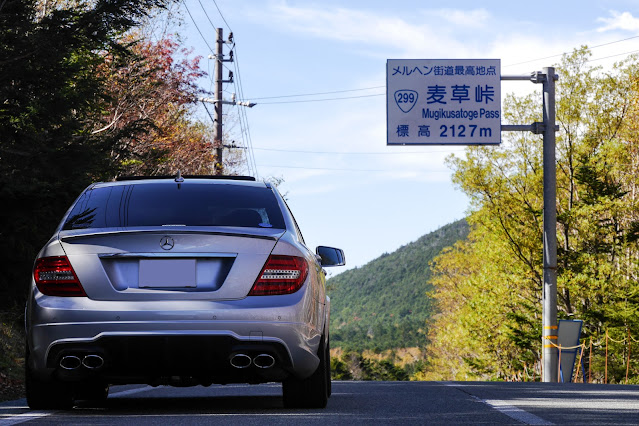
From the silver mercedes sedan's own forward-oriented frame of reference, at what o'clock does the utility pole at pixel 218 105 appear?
The utility pole is roughly at 12 o'clock from the silver mercedes sedan.

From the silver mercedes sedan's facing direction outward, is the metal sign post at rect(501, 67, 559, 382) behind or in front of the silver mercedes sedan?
in front

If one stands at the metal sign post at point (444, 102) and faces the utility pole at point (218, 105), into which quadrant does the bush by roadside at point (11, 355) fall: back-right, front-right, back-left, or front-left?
back-left

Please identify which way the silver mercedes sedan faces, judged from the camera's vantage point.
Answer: facing away from the viewer

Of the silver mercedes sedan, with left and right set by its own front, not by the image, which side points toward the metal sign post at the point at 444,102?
front
